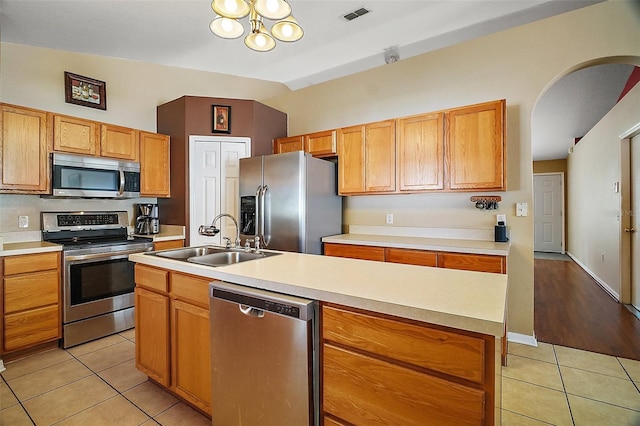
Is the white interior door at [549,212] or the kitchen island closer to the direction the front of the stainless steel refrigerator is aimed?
the kitchen island

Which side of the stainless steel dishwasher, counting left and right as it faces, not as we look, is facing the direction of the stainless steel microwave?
right

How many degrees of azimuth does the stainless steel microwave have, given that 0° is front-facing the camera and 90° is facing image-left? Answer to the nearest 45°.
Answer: approximately 315°

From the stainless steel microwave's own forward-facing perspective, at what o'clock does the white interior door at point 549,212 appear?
The white interior door is roughly at 11 o'clock from the stainless steel microwave.

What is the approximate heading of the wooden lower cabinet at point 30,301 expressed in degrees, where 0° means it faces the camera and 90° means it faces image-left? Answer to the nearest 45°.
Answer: approximately 315°

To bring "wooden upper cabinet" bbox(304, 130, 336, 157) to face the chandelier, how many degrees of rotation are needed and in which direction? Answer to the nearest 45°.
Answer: approximately 45° to its left

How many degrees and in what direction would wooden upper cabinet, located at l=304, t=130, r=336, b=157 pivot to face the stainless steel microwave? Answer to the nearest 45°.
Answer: approximately 45° to its right

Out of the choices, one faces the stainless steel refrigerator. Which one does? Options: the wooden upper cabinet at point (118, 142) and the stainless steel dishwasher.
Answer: the wooden upper cabinet
